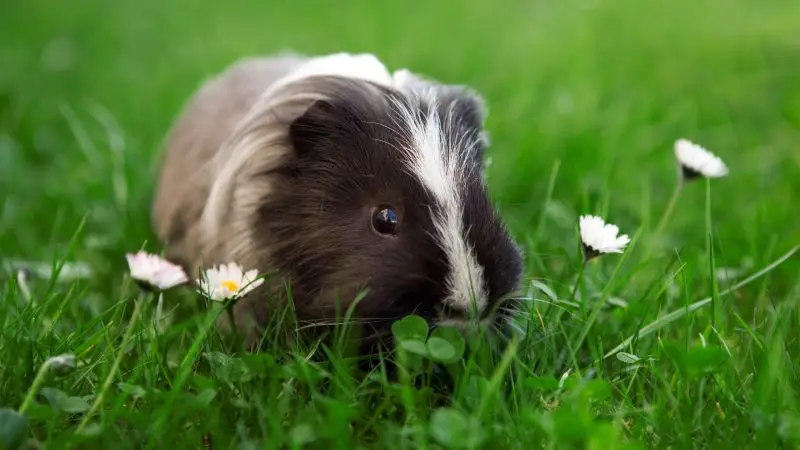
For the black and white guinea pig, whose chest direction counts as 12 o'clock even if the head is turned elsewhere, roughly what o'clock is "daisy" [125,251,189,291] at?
The daisy is roughly at 3 o'clock from the black and white guinea pig.

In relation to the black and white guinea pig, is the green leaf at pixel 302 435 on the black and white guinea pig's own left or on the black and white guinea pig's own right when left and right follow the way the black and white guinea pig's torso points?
on the black and white guinea pig's own right

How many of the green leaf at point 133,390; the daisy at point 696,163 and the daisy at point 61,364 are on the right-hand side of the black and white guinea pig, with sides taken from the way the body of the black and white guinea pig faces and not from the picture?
2

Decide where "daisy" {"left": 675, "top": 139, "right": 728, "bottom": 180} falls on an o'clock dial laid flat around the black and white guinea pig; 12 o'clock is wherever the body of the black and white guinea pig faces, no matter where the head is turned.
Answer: The daisy is roughly at 10 o'clock from the black and white guinea pig.

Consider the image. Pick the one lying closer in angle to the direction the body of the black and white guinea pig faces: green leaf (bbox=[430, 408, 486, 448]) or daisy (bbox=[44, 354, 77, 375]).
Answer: the green leaf

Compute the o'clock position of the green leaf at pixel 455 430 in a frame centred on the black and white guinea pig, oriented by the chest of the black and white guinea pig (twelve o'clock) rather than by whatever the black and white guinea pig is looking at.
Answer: The green leaf is roughly at 1 o'clock from the black and white guinea pig.

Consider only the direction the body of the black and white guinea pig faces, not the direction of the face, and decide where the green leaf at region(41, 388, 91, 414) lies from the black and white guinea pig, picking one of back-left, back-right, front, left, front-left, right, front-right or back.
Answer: right

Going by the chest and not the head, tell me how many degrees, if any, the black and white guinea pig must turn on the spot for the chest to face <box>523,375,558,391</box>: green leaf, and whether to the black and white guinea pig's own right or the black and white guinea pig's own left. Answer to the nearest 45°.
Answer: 0° — it already faces it

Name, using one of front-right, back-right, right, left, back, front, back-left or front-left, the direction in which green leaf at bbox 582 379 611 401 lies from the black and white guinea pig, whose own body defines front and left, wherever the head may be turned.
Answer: front

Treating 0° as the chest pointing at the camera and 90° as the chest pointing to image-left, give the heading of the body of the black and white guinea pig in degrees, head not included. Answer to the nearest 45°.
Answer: approximately 315°

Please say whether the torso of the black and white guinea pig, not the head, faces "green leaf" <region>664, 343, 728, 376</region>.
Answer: yes
